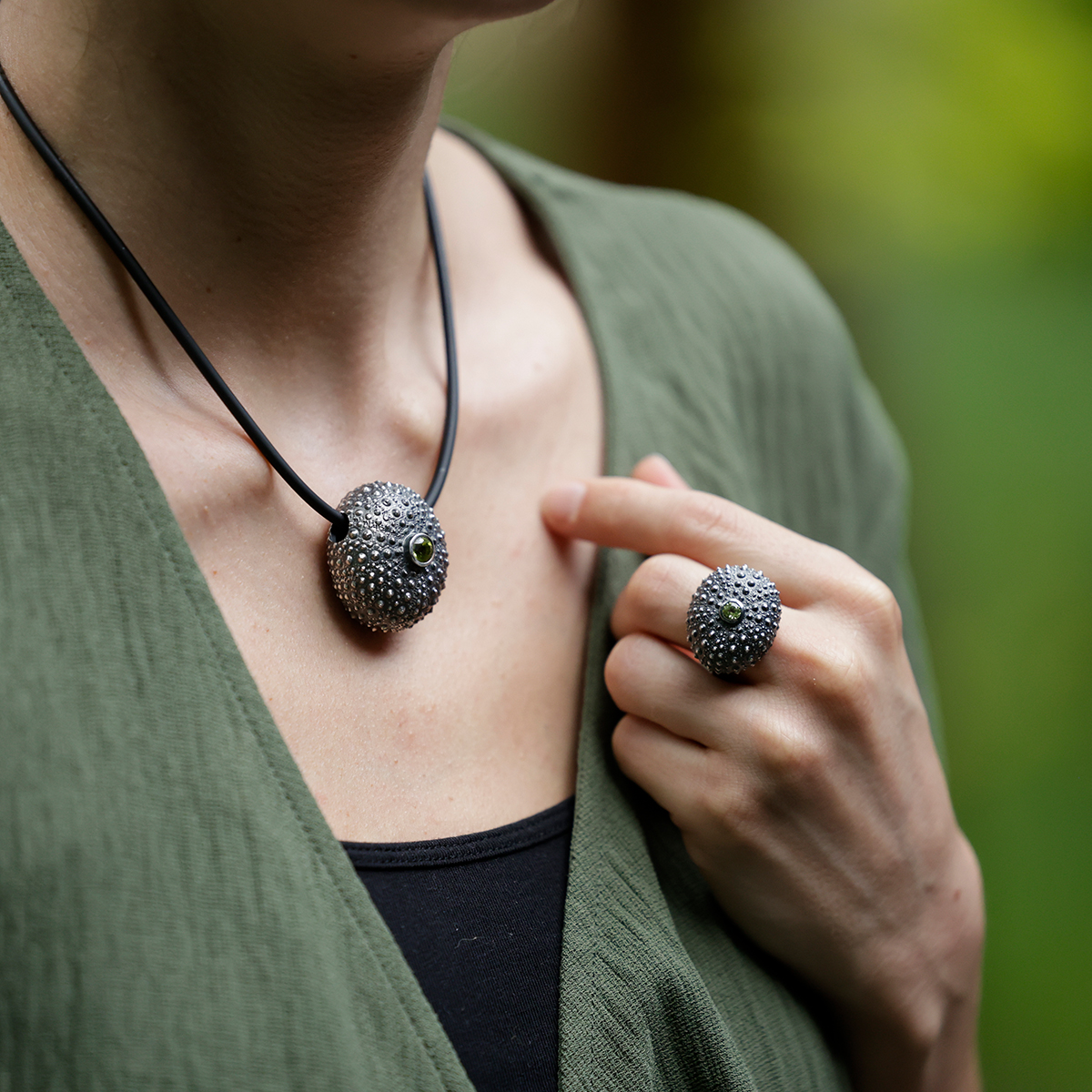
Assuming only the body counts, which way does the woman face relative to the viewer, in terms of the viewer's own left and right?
facing the viewer and to the right of the viewer
